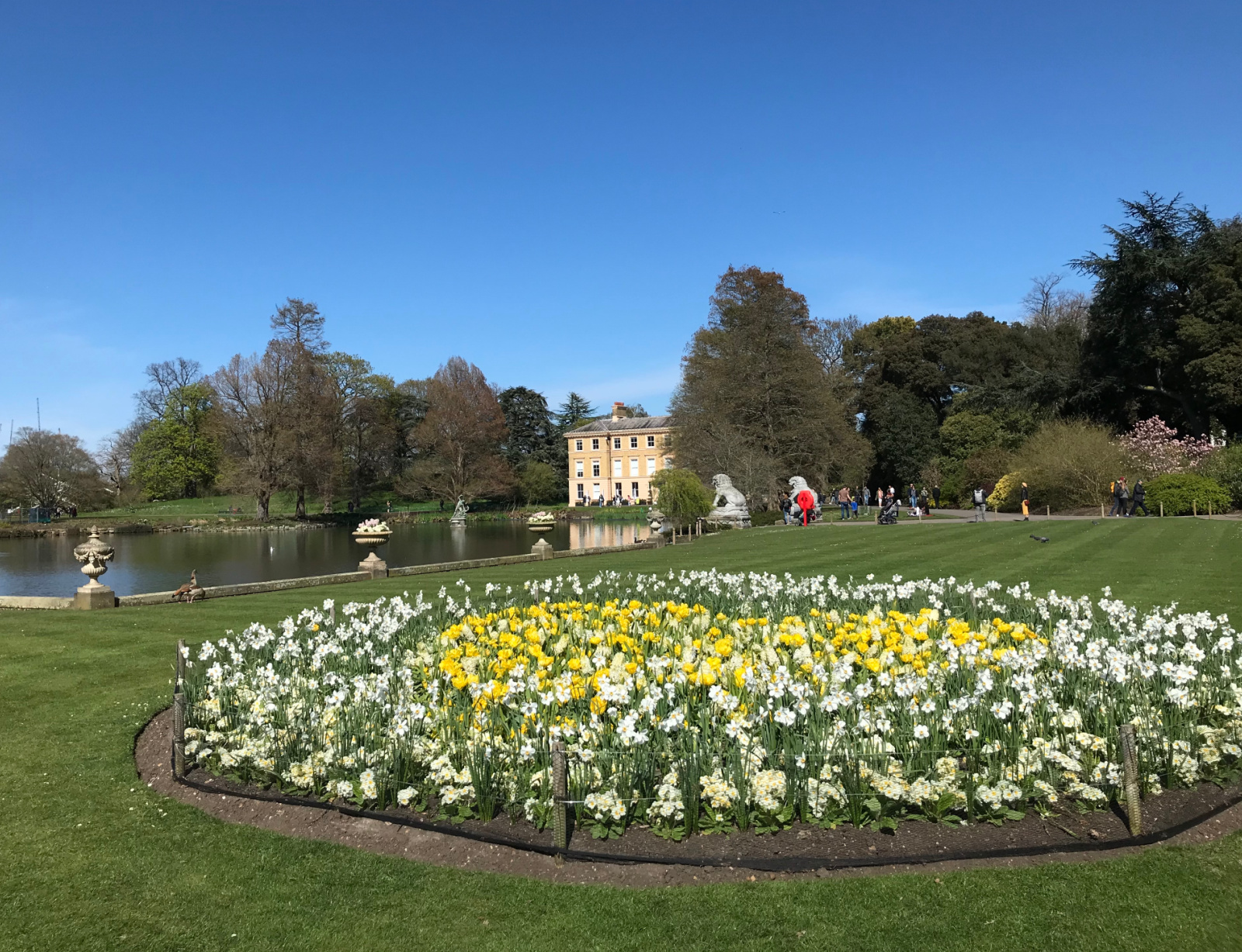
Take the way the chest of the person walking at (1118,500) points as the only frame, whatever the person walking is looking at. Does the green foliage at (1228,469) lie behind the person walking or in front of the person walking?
in front

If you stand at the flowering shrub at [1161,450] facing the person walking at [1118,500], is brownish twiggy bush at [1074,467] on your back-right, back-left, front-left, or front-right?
front-right

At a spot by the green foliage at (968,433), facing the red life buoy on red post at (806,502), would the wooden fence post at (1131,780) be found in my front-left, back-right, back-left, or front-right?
front-left

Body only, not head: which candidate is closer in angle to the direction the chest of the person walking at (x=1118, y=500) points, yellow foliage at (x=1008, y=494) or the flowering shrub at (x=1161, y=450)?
the flowering shrub
